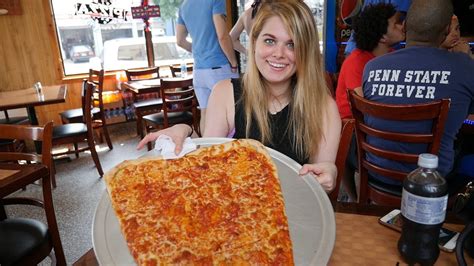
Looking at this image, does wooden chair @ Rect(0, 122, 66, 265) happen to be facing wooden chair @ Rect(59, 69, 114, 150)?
no

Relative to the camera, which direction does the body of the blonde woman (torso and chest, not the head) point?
toward the camera

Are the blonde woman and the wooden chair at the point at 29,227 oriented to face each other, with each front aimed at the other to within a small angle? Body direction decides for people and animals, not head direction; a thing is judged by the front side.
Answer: no

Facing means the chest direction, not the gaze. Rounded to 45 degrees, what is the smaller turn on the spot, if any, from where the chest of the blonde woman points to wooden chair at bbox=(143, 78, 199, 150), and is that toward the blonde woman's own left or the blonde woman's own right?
approximately 180°

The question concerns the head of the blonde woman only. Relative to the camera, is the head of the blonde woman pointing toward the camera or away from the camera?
toward the camera

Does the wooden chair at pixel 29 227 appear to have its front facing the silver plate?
no

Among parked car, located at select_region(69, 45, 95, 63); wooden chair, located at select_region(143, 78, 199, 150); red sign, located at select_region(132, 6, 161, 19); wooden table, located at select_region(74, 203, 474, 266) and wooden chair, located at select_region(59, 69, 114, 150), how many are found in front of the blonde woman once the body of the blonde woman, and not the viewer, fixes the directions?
1
